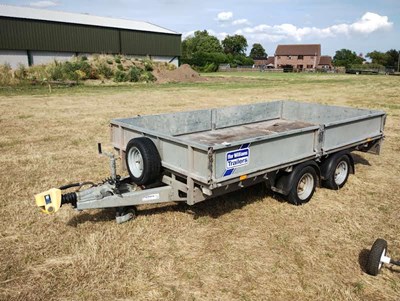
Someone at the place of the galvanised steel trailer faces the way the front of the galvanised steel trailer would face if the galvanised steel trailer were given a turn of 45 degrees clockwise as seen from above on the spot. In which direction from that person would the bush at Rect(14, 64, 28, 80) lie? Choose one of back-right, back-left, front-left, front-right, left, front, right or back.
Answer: front-right

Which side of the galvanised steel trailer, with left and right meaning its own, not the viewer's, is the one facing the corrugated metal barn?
right

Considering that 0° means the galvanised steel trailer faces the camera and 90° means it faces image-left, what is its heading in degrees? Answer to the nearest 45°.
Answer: approximately 45°

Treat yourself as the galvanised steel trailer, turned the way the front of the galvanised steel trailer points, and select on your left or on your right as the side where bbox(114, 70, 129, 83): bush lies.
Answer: on your right

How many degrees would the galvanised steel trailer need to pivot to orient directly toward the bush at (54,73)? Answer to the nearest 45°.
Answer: approximately 90° to its right

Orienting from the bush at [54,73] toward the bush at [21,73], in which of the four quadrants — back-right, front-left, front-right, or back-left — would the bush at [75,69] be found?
back-right

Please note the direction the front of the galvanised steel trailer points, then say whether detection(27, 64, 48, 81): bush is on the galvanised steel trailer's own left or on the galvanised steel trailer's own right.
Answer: on the galvanised steel trailer's own right

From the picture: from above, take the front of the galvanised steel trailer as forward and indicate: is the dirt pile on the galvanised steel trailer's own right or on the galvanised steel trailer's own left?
on the galvanised steel trailer's own right

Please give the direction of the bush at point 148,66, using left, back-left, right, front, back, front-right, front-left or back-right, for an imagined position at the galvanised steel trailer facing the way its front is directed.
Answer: back-right
